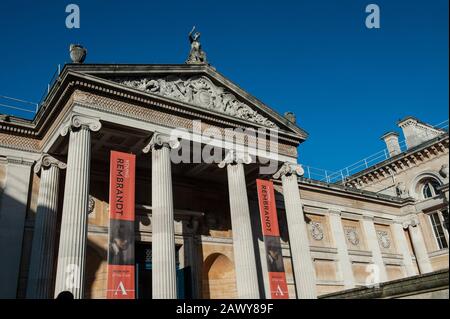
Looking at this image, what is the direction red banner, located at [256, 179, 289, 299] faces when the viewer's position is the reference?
facing the viewer and to the right of the viewer

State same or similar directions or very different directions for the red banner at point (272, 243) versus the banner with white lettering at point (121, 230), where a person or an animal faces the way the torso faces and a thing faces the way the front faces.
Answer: same or similar directions

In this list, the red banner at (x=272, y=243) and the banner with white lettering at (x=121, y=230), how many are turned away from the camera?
0

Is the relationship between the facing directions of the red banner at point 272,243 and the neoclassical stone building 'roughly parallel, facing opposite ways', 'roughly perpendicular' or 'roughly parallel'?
roughly parallel

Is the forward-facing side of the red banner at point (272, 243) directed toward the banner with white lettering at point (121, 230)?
no

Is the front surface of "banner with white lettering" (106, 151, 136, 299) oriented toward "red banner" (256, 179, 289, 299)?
no
